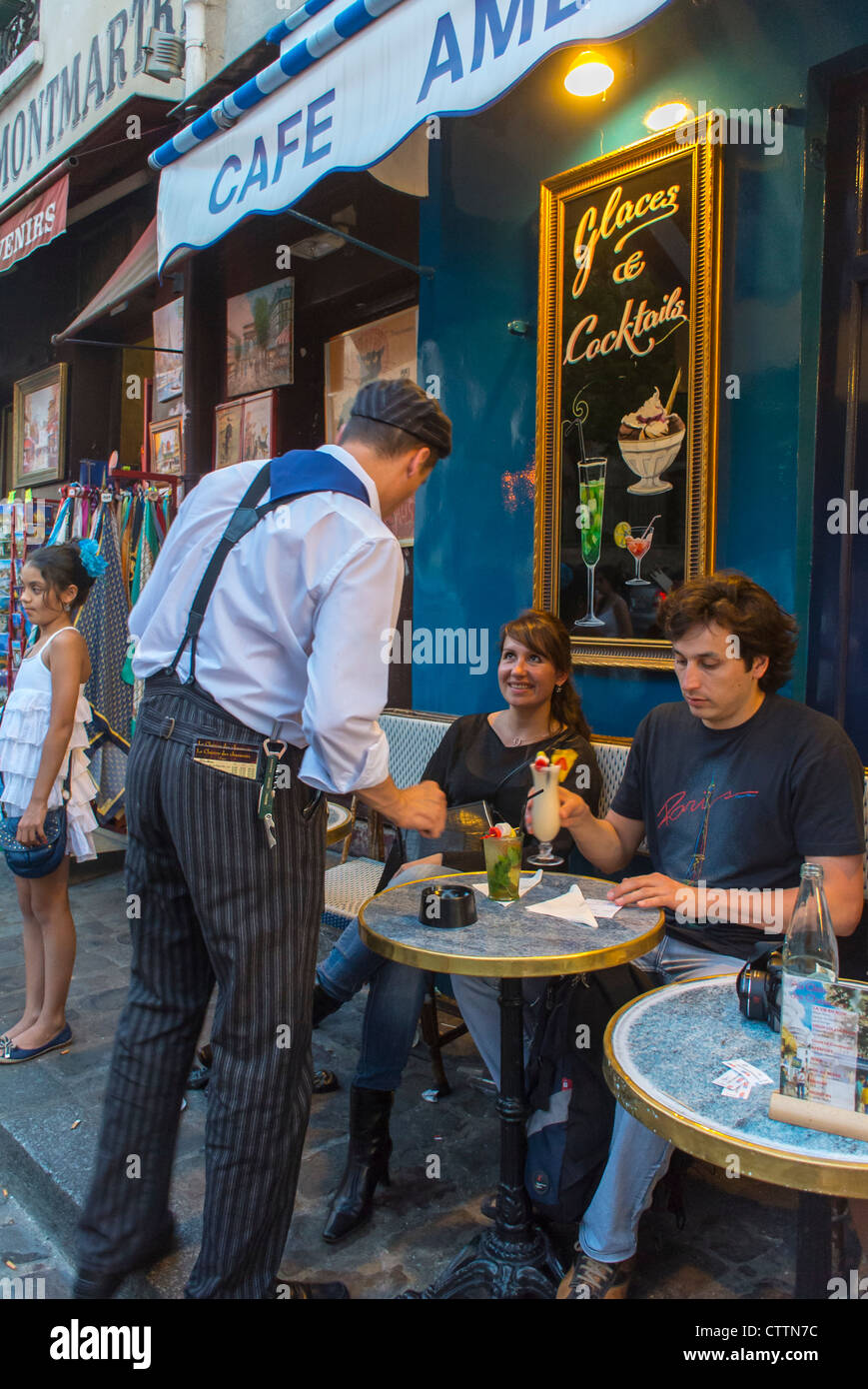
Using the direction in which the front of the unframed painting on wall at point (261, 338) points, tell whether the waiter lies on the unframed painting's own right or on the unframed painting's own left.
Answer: on the unframed painting's own left

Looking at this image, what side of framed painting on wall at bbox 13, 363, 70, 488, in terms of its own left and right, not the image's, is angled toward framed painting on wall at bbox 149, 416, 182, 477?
left

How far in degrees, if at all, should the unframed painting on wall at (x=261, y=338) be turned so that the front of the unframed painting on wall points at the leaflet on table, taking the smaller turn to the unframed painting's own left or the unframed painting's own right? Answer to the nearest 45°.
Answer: approximately 45° to the unframed painting's own left

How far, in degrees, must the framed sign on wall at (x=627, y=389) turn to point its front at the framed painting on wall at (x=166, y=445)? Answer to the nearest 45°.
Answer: approximately 90° to its right

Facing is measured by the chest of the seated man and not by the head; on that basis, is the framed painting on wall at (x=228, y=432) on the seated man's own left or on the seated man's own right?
on the seated man's own right

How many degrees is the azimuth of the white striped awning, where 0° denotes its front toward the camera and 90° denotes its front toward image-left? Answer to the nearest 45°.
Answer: approximately 45°

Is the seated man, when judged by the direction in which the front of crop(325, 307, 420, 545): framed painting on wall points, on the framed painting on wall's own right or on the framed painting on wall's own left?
on the framed painting on wall's own left

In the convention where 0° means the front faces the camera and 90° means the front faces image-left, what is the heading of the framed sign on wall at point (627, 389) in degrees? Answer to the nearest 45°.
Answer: approximately 45°
